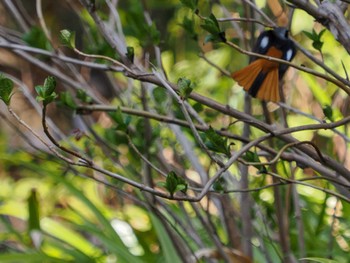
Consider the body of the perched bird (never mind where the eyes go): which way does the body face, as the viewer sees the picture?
away from the camera
